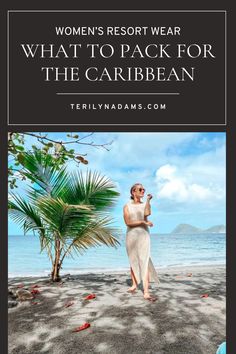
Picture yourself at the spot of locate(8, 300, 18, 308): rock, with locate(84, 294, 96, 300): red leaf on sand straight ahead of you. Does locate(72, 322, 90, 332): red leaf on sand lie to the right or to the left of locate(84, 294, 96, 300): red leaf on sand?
right

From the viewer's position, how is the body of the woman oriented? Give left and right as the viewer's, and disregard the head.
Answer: facing the viewer and to the right of the viewer

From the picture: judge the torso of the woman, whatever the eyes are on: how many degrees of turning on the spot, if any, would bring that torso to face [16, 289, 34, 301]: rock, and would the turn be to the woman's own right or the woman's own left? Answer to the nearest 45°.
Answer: approximately 135° to the woman's own right

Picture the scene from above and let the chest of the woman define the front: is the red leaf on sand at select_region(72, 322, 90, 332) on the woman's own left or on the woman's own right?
on the woman's own right
